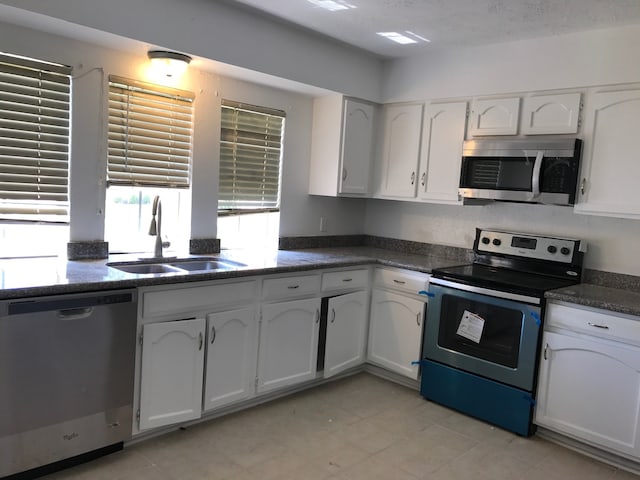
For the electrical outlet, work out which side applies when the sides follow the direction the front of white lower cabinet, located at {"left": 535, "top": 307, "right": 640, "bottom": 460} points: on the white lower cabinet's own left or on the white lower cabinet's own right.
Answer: on the white lower cabinet's own right

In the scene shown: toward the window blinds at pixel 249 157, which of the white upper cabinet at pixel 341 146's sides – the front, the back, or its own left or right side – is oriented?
right

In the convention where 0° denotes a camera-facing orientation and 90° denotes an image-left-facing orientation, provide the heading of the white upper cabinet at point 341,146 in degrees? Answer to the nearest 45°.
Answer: approximately 315°

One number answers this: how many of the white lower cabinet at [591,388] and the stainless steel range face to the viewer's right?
0

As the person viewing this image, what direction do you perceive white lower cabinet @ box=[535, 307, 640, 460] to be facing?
facing the viewer and to the left of the viewer

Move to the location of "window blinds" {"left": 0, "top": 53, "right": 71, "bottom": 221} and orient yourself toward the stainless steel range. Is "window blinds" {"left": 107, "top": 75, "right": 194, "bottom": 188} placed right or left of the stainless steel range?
left

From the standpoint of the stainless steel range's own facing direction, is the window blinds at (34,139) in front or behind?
in front

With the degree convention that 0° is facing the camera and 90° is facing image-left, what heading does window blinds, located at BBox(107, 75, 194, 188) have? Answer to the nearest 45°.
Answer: approximately 315°

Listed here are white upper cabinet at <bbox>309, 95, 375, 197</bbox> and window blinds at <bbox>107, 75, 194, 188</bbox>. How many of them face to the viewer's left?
0

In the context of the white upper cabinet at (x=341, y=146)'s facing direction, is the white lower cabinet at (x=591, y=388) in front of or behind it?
in front

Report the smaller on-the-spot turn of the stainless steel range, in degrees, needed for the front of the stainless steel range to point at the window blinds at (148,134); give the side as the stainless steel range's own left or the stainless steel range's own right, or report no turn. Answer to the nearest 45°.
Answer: approximately 45° to the stainless steel range's own right
